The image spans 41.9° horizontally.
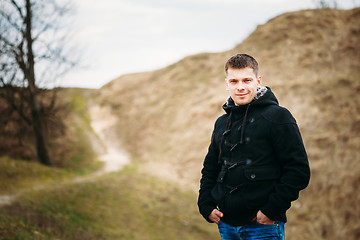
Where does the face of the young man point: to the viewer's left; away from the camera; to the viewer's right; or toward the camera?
toward the camera

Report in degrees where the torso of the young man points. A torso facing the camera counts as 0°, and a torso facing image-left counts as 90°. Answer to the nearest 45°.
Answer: approximately 45°
